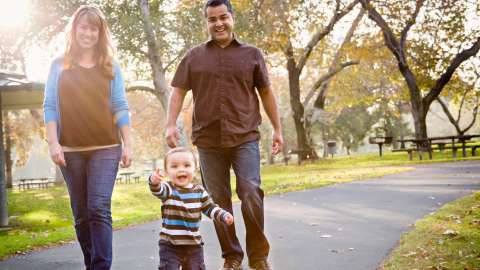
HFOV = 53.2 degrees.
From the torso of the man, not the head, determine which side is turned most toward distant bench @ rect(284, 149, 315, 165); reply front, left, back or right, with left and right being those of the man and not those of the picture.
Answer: back

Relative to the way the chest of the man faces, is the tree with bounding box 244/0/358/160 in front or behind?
behind

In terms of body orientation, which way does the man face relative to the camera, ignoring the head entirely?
toward the camera

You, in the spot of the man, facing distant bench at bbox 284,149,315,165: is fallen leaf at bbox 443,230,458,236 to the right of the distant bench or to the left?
right

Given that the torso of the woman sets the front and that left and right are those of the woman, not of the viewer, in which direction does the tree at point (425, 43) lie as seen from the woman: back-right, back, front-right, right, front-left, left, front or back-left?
back-left

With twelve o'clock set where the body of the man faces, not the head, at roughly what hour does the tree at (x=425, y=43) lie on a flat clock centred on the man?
The tree is roughly at 7 o'clock from the man.

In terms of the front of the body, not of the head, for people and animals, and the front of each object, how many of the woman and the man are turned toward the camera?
2

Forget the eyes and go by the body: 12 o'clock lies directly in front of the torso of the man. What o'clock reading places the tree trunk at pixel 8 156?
The tree trunk is roughly at 5 o'clock from the man.

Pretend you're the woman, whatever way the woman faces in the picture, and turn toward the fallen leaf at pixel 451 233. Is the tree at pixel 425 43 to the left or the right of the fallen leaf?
left

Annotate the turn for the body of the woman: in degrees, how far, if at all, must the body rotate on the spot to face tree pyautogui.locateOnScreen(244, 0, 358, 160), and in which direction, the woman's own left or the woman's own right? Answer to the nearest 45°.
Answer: approximately 135° to the woman's own left
